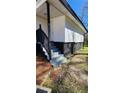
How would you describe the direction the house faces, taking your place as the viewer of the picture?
facing the viewer and to the right of the viewer
